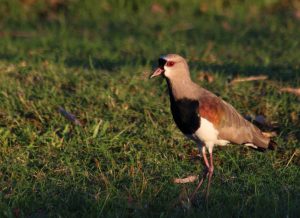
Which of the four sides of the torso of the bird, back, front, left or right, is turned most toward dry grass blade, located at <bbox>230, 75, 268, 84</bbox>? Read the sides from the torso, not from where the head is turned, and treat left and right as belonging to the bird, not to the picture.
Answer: right

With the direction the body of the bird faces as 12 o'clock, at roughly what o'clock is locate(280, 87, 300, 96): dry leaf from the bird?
The dry leaf is roughly at 4 o'clock from the bird.

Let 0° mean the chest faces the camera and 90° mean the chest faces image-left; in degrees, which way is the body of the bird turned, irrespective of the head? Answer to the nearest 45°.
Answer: approximately 90°
